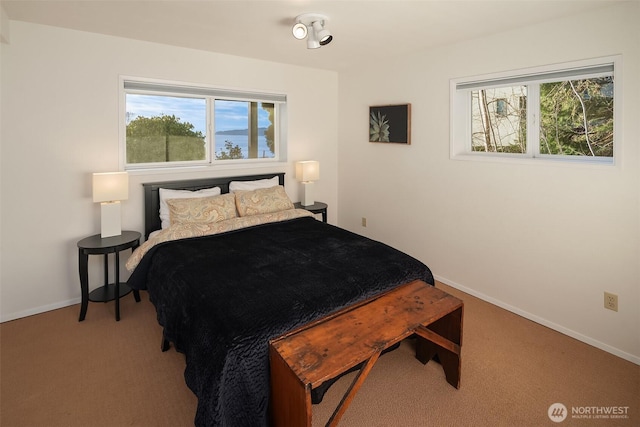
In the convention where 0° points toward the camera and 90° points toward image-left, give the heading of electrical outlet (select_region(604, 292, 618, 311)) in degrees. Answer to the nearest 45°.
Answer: approximately 45°

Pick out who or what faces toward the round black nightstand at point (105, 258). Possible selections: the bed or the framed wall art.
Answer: the framed wall art

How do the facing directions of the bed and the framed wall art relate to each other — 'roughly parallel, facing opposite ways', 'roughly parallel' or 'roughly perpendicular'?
roughly perpendicular

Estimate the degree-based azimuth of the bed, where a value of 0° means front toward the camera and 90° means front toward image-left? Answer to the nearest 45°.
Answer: approximately 315°

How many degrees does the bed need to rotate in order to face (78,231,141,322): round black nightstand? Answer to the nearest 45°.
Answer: approximately 180°

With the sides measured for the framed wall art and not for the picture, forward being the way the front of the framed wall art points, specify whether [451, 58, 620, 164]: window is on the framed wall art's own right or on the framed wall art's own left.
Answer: on the framed wall art's own left

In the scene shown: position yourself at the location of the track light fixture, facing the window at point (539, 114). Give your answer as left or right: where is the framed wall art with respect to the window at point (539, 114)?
left
